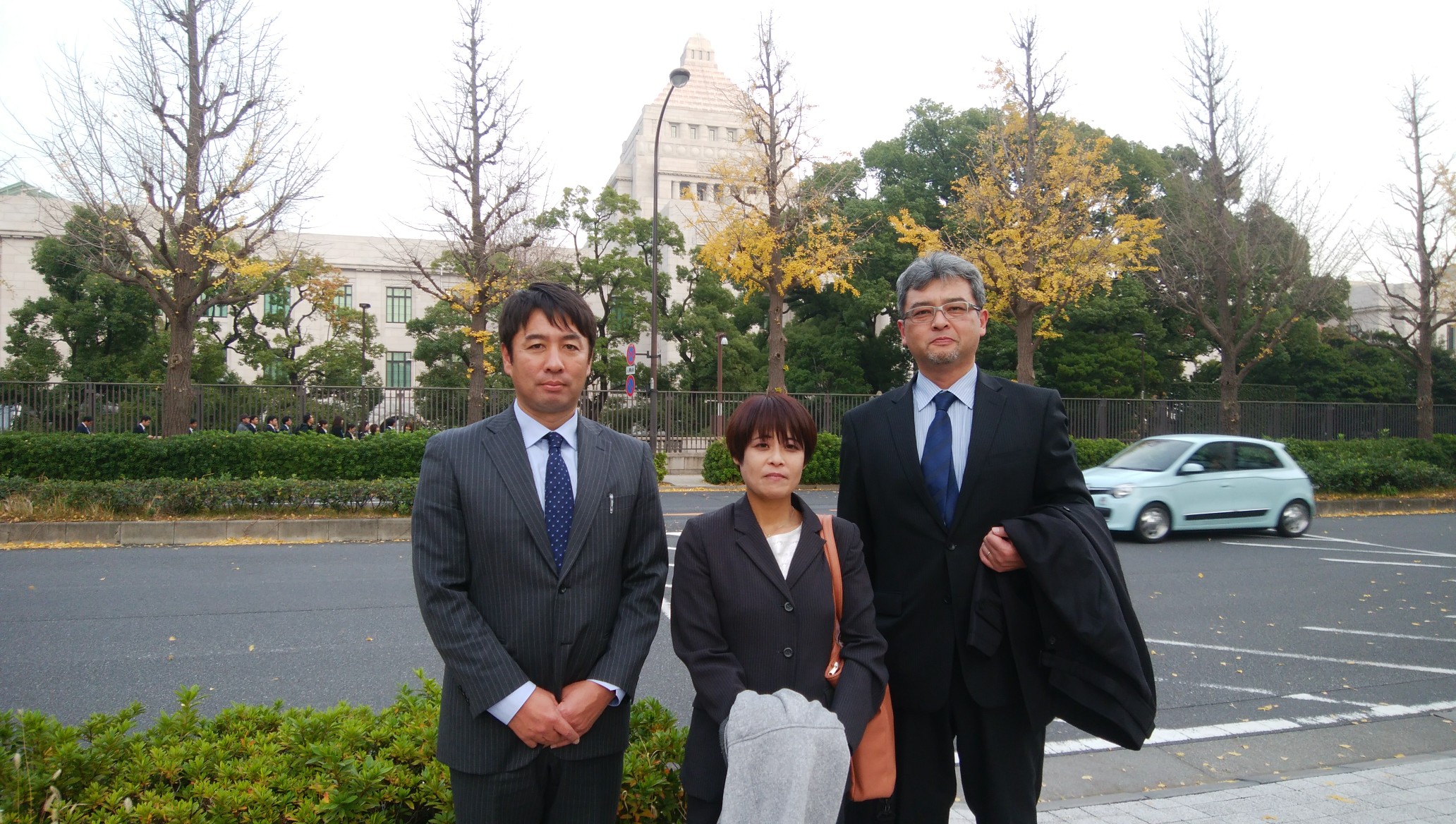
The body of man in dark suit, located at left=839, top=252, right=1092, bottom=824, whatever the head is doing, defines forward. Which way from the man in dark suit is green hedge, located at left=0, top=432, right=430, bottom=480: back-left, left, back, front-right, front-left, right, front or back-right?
back-right

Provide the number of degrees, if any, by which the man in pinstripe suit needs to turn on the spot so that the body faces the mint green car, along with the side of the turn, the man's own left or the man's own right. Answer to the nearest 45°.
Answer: approximately 135° to the man's own left

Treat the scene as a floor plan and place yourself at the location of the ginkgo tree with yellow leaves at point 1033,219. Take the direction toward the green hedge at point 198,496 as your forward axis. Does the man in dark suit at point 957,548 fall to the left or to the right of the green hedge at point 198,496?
left

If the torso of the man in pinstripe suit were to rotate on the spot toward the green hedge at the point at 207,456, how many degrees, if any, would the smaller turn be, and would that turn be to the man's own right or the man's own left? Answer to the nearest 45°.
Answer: approximately 180°

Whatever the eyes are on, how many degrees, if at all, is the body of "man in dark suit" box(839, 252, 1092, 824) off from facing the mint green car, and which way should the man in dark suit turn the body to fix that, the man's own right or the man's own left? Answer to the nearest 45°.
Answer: approximately 180°

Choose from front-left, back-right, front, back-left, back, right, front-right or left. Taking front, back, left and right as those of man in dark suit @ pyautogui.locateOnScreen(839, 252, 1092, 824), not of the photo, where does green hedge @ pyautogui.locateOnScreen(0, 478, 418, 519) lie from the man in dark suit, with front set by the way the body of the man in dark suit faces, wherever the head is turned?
back-right
